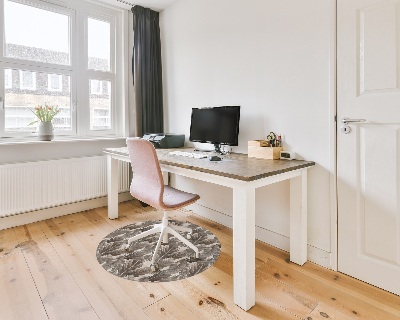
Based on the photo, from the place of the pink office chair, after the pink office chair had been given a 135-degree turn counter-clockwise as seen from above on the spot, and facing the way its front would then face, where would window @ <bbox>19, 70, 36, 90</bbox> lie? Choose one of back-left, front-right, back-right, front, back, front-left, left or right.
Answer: front-right

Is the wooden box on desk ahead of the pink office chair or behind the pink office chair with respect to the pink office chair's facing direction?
ahead

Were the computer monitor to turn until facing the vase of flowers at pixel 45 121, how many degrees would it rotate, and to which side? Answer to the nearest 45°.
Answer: approximately 45° to its right

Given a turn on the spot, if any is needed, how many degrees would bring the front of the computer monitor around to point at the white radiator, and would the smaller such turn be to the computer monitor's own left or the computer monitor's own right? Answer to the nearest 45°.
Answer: approximately 45° to the computer monitor's own right

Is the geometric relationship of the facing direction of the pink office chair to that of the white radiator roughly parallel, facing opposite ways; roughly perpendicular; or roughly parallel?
roughly perpendicular

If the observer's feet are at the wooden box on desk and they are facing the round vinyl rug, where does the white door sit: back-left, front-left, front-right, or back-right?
back-left

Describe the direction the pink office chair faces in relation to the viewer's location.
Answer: facing away from the viewer and to the right of the viewer

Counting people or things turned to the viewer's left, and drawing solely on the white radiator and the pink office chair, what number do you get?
0
